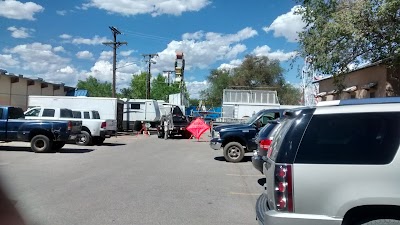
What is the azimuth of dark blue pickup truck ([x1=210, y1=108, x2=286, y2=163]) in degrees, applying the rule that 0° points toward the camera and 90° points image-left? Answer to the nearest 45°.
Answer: approximately 90°

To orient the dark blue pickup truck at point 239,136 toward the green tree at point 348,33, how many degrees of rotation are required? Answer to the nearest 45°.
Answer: approximately 180°

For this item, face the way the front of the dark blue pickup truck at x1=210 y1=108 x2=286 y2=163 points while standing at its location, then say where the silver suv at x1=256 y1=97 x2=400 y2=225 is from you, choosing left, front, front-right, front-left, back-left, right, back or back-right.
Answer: left
